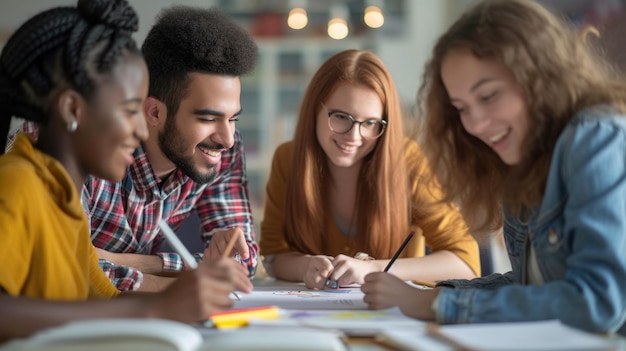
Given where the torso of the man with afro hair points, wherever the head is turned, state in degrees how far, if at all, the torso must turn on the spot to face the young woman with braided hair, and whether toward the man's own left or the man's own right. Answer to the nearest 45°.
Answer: approximately 45° to the man's own right

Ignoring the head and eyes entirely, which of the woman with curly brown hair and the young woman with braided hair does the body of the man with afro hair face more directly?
the woman with curly brown hair

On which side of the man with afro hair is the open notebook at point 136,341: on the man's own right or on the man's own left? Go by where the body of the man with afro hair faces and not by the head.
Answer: on the man's own right

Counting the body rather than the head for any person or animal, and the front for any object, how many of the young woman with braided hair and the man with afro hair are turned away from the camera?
0

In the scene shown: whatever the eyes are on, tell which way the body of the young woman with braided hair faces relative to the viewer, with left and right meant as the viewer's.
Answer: facing to the right of the viewer

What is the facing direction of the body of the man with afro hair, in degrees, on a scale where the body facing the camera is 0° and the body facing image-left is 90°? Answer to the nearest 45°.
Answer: approximately 315°

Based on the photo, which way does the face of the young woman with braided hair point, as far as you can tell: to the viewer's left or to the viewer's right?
to the viewer's right

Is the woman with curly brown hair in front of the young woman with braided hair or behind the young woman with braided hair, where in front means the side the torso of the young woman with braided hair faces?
in front

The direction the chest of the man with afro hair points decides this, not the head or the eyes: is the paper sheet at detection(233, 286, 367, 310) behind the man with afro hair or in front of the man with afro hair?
in front

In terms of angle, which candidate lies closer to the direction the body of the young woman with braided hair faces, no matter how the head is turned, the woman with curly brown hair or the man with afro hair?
the woman with curly brown hair

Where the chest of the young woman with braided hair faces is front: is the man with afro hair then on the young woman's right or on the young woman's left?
on the young woman's left
